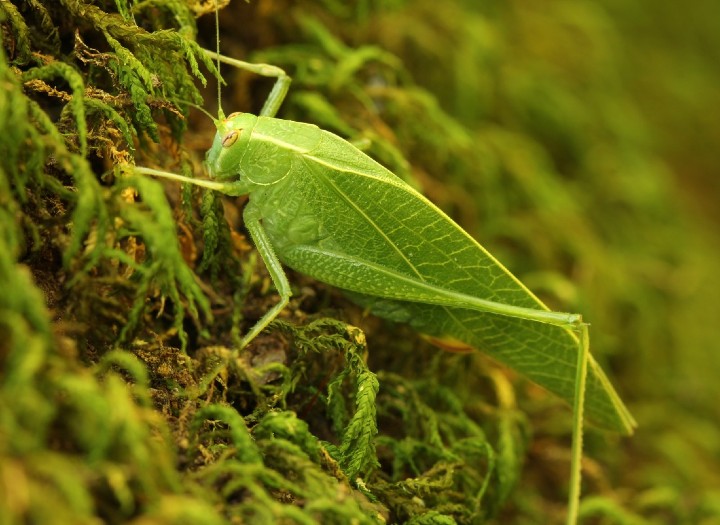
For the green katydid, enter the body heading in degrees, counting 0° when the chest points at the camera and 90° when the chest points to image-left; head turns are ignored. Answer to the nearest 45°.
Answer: approximately 90°
